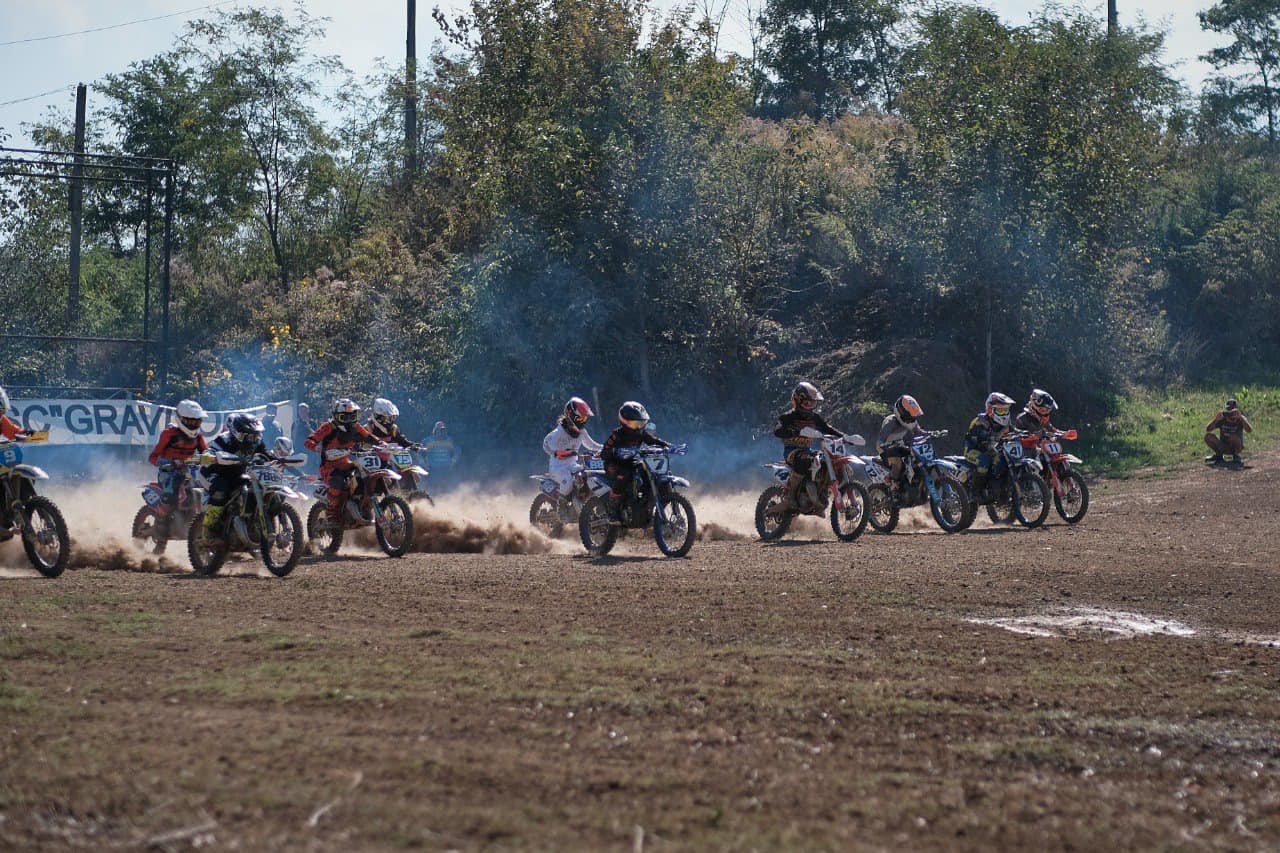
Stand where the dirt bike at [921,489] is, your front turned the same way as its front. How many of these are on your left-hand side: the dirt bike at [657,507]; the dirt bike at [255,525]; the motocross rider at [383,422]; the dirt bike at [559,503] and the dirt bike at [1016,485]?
1

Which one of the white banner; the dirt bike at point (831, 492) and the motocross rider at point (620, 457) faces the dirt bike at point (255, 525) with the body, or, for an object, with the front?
the white banner

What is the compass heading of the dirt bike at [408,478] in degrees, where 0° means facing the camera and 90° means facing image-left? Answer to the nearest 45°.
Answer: approximately 315°

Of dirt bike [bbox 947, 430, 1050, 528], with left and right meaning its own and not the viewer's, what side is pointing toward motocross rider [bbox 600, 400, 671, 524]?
right

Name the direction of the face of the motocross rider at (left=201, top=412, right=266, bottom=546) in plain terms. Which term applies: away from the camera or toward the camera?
toward the camera

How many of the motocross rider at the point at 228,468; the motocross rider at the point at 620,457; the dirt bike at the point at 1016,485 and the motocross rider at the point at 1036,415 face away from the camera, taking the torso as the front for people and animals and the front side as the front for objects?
0

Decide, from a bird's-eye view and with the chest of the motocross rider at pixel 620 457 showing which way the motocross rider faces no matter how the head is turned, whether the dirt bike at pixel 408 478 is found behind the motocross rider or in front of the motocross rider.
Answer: behind

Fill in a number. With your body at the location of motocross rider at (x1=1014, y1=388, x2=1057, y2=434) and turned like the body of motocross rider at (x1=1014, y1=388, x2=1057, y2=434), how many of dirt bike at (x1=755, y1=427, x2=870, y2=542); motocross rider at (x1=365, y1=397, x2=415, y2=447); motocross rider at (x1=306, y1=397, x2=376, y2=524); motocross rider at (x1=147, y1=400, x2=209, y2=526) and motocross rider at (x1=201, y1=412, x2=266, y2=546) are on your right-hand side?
5

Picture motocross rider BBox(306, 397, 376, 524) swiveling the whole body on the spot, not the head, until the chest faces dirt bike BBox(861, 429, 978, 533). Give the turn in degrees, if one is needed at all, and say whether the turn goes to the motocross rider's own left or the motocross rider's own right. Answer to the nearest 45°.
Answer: approximately 45° to the motocross rider's own left

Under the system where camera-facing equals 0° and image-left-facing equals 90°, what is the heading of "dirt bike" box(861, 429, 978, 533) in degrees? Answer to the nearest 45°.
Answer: approximately 315°

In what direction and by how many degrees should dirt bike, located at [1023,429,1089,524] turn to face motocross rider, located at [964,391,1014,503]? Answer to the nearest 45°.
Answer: approximately 90° to its right

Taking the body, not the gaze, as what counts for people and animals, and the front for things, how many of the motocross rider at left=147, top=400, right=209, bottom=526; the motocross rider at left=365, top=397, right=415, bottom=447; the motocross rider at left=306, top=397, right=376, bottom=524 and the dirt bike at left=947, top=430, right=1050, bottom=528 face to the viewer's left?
0
